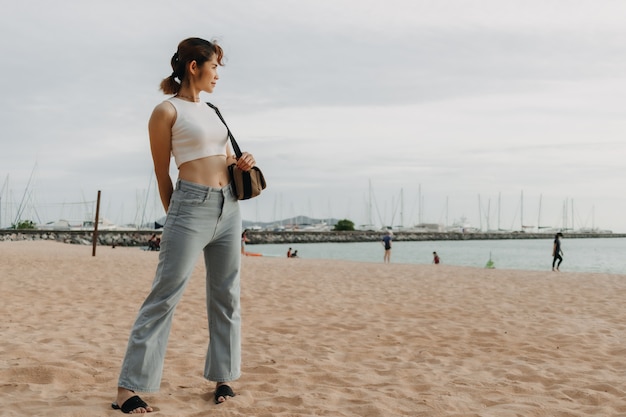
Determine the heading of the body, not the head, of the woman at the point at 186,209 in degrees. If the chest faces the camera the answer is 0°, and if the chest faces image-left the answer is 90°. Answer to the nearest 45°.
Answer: approximately 315°

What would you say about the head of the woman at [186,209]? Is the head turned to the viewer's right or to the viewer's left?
to the viewer's right
